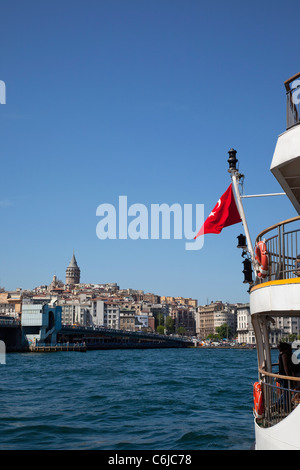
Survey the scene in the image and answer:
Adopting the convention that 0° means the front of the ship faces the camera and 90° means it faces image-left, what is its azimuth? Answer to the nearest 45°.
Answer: approximately 270°
